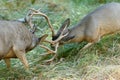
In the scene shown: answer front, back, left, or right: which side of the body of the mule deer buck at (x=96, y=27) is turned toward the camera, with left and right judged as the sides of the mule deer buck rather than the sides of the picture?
left

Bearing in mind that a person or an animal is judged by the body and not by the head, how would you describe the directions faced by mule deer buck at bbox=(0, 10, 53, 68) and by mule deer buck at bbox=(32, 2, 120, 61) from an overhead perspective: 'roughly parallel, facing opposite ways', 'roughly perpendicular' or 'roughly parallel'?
roughly parallel, facing opposite ways

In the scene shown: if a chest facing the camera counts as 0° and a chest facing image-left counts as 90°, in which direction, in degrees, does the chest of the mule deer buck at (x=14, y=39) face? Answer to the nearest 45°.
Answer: approximately 270°

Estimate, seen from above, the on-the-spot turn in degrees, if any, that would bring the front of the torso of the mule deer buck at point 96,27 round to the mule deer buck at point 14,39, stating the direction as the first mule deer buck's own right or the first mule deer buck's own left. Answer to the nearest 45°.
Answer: approximately 45° to the first mule deer buck's own left

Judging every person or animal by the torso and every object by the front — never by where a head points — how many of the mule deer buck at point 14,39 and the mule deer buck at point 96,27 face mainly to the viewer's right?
1
